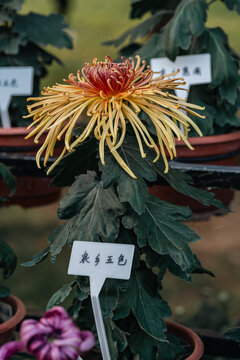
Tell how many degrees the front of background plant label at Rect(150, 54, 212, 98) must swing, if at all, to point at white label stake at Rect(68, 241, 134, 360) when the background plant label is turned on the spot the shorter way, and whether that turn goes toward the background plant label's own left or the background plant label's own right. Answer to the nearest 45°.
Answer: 0° — it already faces it

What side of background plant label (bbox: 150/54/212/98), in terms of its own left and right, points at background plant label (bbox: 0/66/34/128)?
right

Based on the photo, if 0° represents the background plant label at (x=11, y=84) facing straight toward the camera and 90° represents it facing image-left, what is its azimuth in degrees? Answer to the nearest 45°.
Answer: approximately 0°

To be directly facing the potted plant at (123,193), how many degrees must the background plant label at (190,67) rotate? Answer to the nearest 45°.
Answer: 0° — it already faces it

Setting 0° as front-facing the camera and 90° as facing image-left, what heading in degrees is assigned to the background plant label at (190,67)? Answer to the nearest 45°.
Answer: approximately 0°

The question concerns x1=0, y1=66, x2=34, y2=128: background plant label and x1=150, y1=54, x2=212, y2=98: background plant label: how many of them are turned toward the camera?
2

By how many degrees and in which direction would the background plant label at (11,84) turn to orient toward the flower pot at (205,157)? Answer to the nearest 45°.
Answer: approximately 45° to its left

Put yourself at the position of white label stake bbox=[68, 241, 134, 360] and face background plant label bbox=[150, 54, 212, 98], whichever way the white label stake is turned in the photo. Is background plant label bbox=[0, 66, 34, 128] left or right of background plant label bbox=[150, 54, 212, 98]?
left

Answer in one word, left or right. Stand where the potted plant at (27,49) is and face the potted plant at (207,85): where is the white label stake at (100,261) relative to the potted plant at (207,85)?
right
